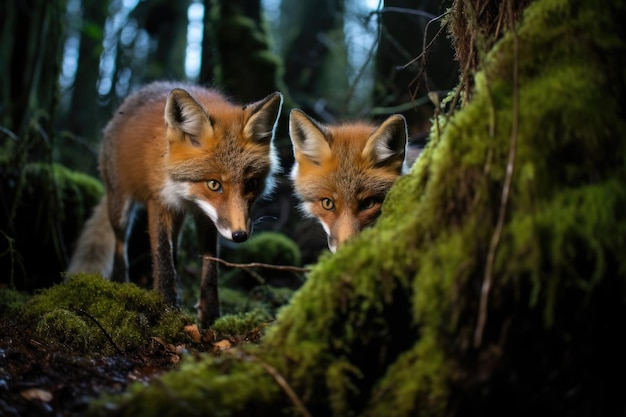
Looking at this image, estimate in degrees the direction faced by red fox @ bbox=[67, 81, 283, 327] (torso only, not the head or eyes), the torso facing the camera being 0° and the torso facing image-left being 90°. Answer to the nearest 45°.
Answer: approximately 315°

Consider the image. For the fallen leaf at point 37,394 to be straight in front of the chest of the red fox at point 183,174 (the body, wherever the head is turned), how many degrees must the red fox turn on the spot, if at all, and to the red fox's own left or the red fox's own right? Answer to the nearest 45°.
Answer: approximately 45° to the red fox's own right

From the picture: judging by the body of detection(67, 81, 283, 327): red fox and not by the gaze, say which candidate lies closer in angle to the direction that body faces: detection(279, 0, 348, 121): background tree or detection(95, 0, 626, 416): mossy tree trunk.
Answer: the mossy tree trunk

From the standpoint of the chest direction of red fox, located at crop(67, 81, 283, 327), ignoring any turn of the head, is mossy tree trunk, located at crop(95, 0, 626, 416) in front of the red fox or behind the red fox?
in front

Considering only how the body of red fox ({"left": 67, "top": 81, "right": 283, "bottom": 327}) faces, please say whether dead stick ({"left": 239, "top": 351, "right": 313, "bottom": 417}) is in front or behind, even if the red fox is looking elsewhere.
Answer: in front

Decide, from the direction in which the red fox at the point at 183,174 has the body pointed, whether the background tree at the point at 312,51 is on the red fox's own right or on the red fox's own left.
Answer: on the red fox's own left

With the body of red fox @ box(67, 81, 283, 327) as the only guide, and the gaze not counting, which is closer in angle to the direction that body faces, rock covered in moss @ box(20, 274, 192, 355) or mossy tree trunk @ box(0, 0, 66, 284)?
the rock covered in moss

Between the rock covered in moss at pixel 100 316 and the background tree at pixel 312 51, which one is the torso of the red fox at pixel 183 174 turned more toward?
the rock covered in moss

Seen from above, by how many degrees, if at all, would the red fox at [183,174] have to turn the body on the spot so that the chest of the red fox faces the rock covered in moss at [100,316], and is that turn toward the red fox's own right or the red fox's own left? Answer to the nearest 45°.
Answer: approximately 45° to the red fox's own right

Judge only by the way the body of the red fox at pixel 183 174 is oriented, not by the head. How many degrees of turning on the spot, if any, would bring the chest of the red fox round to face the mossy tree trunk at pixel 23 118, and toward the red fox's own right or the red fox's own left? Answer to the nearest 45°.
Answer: approximately 180°
